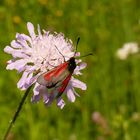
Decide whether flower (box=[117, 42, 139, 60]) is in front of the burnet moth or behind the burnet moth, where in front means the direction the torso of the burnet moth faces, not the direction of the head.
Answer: in front

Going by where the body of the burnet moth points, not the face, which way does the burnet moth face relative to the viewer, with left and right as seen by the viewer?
facing away from the viewer and to the right of the viewer
